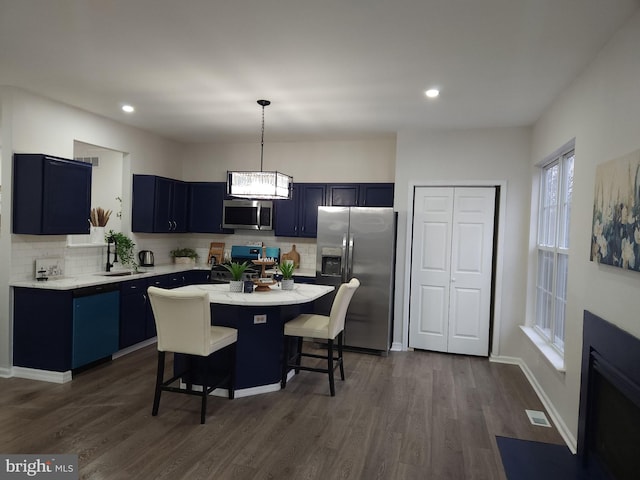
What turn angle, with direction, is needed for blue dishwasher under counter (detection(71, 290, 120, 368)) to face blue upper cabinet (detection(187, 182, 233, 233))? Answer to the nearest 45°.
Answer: approximately 90° to its left

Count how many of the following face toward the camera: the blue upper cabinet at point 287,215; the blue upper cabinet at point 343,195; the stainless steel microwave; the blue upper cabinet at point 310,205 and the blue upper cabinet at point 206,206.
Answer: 5

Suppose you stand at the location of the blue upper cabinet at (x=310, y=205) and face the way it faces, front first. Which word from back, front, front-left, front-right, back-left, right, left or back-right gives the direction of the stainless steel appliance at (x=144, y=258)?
right

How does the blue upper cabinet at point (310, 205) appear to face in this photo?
toward the camera

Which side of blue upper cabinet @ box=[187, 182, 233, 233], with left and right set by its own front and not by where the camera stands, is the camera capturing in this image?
front

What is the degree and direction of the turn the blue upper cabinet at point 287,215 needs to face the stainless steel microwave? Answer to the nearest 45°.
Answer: approximately 90° to its right

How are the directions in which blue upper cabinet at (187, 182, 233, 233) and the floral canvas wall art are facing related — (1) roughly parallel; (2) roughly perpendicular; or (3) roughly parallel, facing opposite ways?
roughly perpendicular

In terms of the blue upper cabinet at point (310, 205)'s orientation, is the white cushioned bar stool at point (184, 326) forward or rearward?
forward

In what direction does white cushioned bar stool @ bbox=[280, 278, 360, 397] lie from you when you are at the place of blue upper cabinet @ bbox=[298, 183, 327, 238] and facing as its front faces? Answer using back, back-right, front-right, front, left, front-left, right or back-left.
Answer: front

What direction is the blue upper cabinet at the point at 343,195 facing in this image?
toward the camera

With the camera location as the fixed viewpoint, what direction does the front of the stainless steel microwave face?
facing the viewer

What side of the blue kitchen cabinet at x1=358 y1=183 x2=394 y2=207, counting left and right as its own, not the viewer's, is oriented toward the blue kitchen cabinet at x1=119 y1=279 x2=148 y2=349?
right

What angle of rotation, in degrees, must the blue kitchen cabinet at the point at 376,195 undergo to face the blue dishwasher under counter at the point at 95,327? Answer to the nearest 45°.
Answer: approximately 45° to its right

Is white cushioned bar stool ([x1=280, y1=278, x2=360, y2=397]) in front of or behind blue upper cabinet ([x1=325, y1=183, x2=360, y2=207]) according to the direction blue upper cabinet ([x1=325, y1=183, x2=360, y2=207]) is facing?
in front
